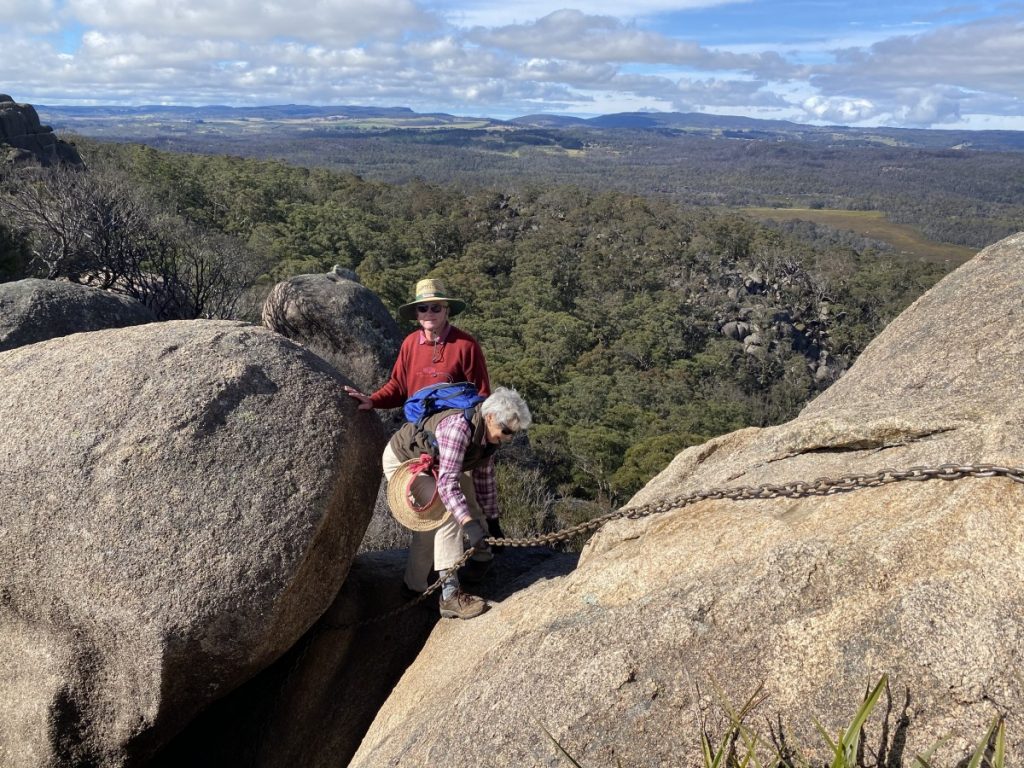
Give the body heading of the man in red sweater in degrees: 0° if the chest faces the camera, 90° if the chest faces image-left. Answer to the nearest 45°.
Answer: approximately 0°

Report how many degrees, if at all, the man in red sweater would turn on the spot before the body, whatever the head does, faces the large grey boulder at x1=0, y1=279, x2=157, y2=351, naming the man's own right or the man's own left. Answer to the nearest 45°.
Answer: approximately 135° to the man's own right

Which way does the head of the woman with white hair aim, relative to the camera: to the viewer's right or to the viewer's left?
to the viewer's right

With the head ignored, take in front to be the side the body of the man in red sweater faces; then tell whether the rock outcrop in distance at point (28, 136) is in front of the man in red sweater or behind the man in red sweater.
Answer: behind

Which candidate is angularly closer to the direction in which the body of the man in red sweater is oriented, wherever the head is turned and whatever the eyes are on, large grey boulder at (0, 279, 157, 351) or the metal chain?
the metal chain
